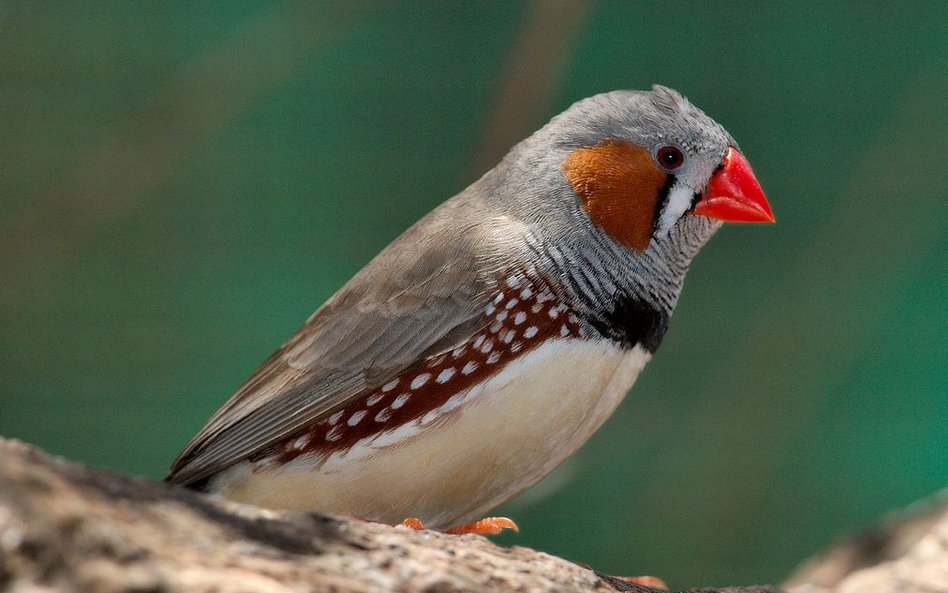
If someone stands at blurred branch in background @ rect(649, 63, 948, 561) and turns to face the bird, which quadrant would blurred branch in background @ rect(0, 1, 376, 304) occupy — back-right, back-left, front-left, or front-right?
front-right

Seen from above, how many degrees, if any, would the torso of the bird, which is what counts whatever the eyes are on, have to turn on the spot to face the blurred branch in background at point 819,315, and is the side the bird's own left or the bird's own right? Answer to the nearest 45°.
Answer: approximately 45° to the bird's own left

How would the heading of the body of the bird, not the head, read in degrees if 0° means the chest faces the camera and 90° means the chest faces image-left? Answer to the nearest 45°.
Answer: approximately 270°
